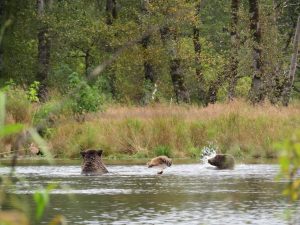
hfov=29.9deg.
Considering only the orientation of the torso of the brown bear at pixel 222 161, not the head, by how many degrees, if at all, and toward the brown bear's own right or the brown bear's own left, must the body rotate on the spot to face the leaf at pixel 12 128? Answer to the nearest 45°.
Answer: approximately 90° to the brown bear's own left

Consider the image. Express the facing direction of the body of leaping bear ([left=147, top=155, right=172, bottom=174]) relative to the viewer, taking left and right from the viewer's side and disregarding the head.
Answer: facing to the left of the viewer

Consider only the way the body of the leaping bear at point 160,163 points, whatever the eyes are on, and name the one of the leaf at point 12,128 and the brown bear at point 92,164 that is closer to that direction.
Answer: the brown bear

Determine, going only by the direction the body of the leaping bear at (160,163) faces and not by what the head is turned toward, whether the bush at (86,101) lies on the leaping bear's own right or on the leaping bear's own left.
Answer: on the leaping bear's own right

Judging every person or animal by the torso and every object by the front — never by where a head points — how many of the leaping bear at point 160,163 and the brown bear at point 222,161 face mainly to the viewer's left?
2

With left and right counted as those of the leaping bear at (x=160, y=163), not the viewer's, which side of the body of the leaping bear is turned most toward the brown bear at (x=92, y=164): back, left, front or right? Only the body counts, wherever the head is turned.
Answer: front

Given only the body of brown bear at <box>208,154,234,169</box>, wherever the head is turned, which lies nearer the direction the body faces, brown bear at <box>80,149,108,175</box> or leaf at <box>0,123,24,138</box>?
the brown bear

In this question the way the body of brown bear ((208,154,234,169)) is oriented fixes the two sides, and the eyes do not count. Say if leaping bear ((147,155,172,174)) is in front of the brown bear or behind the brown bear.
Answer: in front

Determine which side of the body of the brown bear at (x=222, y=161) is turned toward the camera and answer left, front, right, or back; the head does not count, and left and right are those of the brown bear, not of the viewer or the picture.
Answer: left
